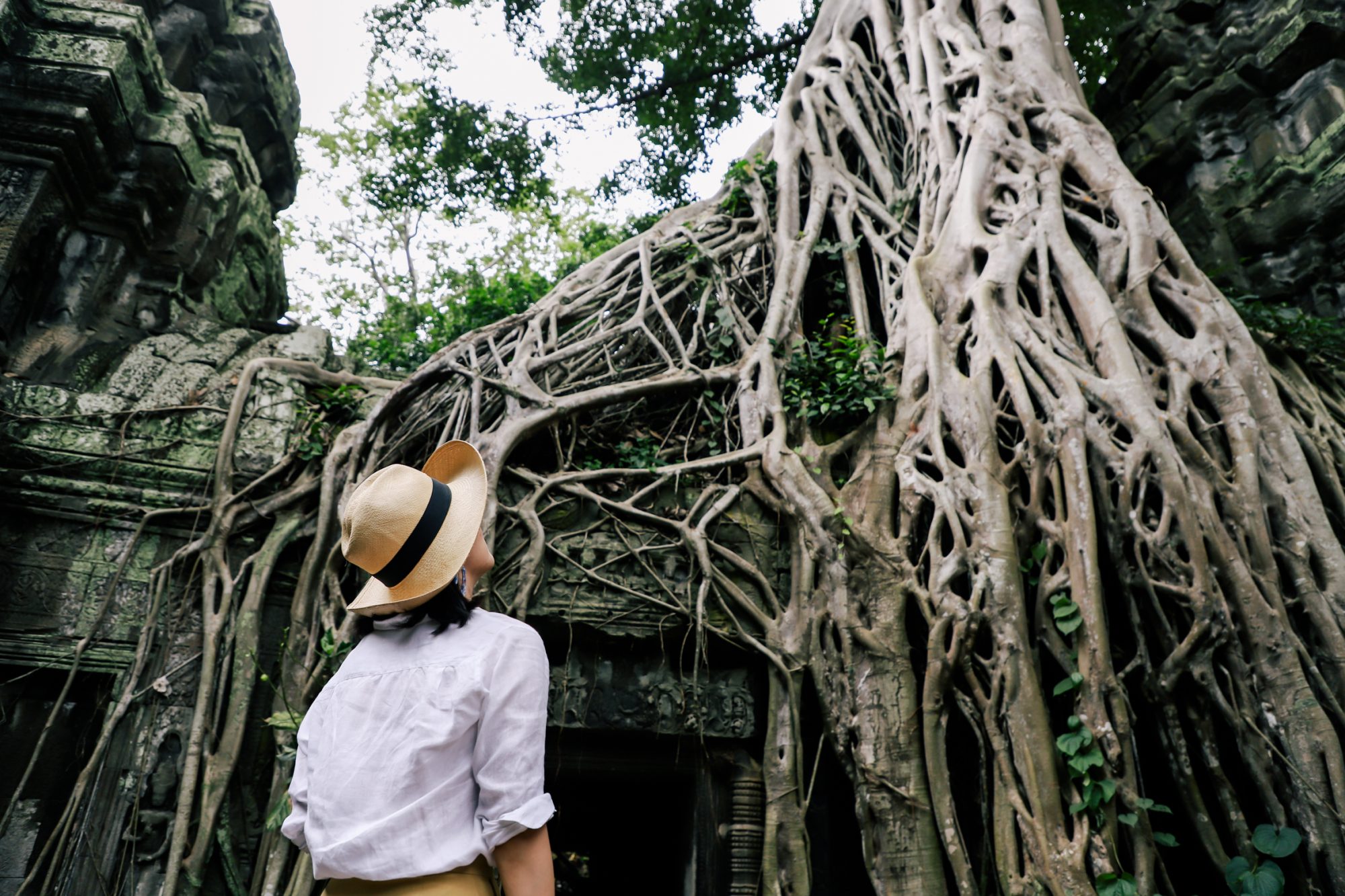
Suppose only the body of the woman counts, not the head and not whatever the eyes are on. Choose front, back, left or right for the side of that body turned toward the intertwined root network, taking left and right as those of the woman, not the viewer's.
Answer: front

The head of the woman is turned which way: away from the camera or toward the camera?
away from the camera

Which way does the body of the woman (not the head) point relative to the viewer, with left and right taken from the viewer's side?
facing away from the viewer and to the right of the viewer

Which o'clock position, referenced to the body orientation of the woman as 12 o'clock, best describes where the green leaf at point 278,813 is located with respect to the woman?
The green leaf is roughly at 10 o'clock from the woman.
